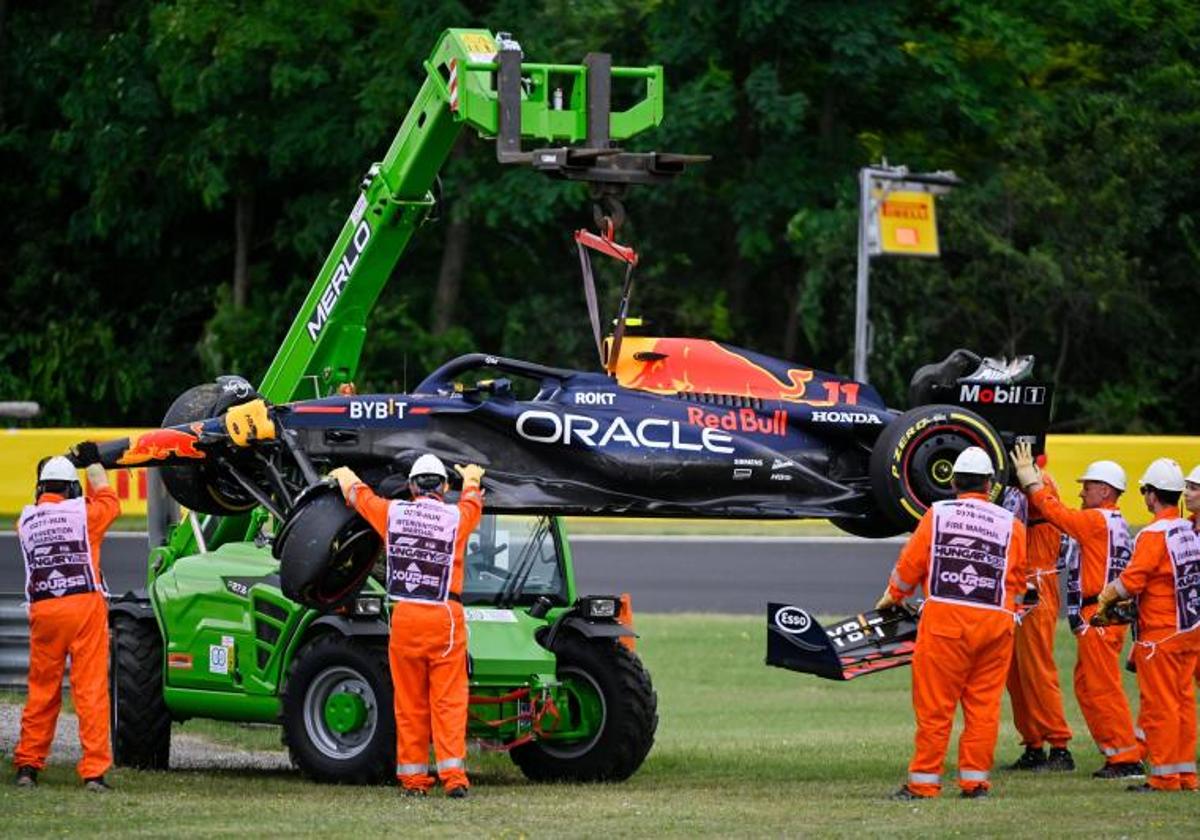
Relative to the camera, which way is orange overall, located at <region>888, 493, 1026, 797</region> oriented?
away from the camera

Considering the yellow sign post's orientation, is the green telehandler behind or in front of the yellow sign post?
in front

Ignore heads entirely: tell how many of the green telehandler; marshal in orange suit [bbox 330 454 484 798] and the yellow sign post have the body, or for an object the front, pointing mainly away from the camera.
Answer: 1

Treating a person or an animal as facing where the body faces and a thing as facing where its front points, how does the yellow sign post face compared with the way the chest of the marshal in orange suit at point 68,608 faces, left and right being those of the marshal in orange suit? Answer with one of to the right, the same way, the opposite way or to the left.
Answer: the opposite way

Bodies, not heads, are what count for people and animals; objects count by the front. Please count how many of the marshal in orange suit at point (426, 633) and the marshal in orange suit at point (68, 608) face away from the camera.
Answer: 2

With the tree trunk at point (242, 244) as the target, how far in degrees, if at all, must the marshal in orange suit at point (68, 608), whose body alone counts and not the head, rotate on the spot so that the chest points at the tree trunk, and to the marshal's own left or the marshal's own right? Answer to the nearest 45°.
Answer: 0° — they already face it

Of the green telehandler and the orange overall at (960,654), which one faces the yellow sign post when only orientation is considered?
the orange overall

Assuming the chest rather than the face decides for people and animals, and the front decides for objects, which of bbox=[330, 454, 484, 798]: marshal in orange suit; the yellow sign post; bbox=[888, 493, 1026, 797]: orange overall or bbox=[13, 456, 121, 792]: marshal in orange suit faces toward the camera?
the yellow sign post

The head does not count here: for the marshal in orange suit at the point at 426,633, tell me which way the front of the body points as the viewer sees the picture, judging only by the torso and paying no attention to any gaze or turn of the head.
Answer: away from the camera

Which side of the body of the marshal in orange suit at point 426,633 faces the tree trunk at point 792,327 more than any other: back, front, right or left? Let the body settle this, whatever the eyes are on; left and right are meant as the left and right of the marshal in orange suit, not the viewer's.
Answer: front

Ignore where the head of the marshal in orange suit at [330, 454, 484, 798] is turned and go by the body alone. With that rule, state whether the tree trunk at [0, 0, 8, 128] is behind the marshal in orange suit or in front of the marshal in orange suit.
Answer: in front

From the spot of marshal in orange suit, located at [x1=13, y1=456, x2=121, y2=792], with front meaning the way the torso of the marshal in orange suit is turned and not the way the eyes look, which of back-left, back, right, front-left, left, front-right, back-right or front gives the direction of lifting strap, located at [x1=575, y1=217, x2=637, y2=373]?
right

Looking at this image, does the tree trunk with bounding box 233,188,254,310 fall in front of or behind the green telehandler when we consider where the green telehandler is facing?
behind

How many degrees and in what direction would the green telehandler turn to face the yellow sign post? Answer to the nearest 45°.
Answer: approximately 90° to its left

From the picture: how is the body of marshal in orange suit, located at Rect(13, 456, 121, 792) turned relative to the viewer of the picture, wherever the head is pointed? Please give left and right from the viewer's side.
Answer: facing away from the viewer

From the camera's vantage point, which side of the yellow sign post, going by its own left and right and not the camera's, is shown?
front
